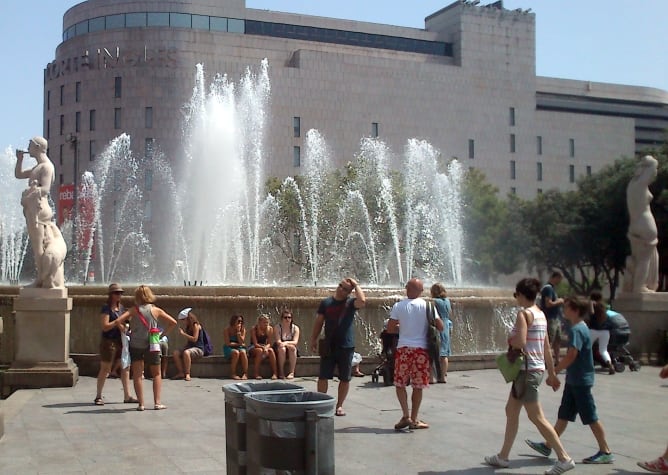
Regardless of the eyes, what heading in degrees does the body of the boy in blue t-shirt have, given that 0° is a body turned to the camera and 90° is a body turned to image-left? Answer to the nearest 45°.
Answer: approximately 90°

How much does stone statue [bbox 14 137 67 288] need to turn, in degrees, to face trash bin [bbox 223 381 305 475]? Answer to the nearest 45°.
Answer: approximately 90° to its left

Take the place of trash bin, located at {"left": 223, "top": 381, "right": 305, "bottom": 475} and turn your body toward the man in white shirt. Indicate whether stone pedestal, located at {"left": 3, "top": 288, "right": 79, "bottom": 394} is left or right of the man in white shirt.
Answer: left

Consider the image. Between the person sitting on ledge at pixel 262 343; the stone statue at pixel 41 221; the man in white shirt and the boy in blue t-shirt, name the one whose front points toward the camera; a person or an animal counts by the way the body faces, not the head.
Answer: the person sitting on ledge

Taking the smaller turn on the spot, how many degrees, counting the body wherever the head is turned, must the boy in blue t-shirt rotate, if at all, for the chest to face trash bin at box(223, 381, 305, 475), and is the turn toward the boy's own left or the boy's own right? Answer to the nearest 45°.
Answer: approximately 45° to the boy's own left

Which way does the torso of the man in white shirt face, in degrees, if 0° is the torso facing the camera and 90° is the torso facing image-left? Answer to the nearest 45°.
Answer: approximately 180°

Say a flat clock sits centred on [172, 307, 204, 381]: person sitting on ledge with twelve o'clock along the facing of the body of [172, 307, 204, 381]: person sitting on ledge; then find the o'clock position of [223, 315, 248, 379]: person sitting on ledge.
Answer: [223, 315, 248, 379]: person sitting on ledge is roughly at 8 o'clock from [172, 307, 204, 381]: person sitting on ledge.

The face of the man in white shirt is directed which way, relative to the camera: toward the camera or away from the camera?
away from the camera

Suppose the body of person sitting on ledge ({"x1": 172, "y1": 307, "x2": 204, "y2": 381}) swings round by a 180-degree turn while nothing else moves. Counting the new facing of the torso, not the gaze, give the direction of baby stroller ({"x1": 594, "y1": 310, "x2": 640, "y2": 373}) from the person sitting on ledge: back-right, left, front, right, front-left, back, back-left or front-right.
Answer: front-right

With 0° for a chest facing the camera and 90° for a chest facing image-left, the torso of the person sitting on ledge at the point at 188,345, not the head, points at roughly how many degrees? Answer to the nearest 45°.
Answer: approximately 45°

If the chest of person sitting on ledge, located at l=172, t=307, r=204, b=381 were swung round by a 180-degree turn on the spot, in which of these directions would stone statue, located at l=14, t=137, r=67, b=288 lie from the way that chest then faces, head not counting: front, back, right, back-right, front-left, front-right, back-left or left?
back-left

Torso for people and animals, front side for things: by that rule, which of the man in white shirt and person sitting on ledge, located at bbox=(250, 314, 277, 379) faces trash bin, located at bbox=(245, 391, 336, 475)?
the person sitting on ledge

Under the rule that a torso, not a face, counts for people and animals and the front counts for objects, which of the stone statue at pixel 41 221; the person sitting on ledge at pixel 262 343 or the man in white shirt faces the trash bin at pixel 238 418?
the person sitting on ledge

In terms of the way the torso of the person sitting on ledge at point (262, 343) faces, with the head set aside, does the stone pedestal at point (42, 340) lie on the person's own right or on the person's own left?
on the person's own right

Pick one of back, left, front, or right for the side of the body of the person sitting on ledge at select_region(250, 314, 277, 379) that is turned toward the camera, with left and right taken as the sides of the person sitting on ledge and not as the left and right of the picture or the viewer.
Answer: front

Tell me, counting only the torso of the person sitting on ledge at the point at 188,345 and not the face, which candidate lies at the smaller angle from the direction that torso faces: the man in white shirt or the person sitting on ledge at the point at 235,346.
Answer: the man in white shirt
